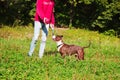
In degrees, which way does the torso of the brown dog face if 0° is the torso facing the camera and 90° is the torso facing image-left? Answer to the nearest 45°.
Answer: approximately 90°
